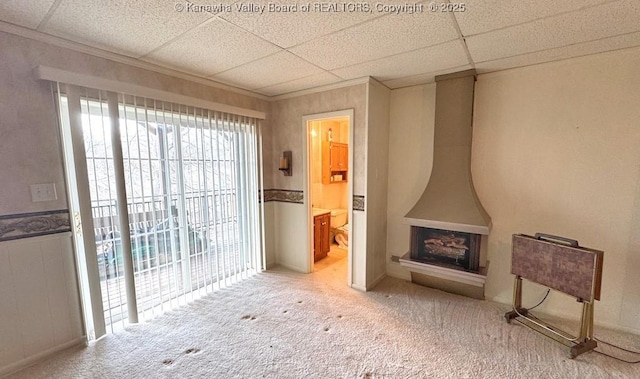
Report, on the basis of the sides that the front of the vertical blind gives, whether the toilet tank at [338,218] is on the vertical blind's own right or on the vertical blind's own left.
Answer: on the vertical blind's own left

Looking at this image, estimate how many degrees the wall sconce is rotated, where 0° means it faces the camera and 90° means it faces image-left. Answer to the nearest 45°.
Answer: approximately 45°

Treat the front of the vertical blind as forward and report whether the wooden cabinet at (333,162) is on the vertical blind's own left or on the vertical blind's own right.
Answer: on the vertical blind's own left

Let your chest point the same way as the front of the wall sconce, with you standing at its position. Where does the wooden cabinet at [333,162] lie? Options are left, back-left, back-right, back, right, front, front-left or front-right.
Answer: back

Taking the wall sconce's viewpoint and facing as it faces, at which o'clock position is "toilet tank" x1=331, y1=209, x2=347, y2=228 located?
The toilet tank is roughly at 6 o'clock from the wall sconce.

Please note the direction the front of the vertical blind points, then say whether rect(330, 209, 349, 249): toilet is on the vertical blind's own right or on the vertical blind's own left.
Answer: on the vertical blind's own left

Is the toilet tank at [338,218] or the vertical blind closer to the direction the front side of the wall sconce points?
the vertical blind

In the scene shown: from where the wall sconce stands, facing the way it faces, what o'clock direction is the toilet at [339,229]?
The toilet is roughly at 6 o'clock from the wall sconce.

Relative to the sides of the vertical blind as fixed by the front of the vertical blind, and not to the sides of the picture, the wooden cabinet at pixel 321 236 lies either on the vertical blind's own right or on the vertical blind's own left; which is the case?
on the vertical blind's own left
